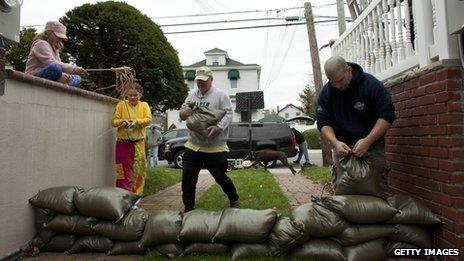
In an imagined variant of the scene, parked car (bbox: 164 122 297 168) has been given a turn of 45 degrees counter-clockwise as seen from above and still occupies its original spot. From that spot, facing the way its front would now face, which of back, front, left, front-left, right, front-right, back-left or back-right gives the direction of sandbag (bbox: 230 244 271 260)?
front-left

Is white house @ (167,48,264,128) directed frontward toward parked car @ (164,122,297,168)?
yes

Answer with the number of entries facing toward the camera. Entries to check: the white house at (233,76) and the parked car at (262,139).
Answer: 1

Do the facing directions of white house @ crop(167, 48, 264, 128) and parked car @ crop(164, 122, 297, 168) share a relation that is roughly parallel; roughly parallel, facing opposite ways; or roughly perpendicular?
roughly perpendicular

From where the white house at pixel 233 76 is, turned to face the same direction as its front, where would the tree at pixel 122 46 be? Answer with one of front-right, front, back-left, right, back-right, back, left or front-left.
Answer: front

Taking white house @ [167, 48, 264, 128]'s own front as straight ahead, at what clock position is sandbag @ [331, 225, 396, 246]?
The sandbag is roughly at 12 o'clock from the white house.

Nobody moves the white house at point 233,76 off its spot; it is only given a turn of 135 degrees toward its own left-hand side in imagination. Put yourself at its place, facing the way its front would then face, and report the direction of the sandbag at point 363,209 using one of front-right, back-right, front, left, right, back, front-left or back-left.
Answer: back-right

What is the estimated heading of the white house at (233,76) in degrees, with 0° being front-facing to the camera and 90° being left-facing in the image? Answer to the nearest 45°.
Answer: approximately 0°

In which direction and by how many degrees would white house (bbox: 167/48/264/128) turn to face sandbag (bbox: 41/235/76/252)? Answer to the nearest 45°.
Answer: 0° — it already faces it

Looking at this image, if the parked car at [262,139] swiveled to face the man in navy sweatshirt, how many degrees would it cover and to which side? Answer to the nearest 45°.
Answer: approximately 90° to its left

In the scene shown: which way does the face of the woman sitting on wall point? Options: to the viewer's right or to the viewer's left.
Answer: to the viewer's right

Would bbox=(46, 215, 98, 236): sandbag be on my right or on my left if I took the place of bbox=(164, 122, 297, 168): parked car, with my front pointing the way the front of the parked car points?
on my left

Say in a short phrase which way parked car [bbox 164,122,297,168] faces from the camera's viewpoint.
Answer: facing to the left of the viewer
